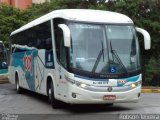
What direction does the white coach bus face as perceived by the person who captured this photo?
facing the viewer and to the right of the viewer
